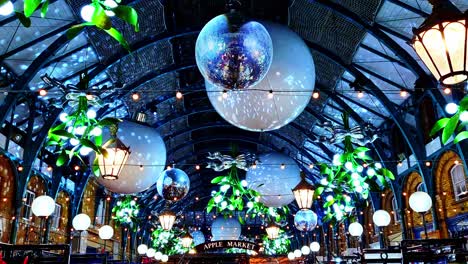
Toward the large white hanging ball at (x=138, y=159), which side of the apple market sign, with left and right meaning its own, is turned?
front

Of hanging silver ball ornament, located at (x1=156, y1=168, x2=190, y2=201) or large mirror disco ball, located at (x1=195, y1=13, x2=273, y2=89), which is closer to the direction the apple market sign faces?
the large mirror disco ball

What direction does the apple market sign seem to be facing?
toward the camera

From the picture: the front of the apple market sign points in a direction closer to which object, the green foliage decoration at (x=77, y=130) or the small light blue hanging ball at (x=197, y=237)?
the green foliage decoration

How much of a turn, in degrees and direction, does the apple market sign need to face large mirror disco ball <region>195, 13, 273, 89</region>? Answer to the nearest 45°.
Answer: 0° — it already faces it

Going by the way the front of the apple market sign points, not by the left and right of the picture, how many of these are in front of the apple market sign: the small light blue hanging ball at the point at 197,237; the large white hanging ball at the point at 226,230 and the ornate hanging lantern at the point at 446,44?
1

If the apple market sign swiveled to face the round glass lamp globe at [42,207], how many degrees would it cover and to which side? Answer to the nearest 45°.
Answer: approximately 45° to its right

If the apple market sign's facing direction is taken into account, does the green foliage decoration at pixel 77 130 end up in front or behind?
in front

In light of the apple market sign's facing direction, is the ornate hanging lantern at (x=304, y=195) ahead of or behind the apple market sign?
ahead

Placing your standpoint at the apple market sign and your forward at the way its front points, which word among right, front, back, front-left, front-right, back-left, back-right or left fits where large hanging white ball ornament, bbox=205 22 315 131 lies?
front

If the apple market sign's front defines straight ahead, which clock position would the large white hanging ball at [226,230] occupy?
The large white hanging ball is roughly at 6 o'clock from the apple market sign.
